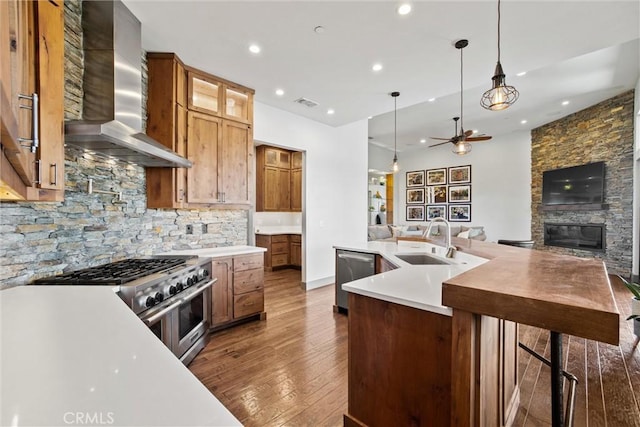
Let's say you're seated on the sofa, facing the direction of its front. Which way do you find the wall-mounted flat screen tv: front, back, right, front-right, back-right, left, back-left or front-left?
left

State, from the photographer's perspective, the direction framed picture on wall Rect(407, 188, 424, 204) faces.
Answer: facing the viewer

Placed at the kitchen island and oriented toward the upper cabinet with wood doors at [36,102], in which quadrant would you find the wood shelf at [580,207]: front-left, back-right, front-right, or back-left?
back-right

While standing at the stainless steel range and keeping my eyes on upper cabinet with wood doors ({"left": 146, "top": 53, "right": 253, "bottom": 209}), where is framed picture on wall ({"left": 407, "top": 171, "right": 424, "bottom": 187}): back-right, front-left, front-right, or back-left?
front-right

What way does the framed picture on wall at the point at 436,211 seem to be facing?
toward the camera

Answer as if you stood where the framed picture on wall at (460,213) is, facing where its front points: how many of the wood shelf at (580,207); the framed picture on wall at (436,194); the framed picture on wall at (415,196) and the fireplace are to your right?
2

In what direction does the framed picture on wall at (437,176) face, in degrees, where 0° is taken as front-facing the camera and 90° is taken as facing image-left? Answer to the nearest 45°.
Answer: approximately 0°

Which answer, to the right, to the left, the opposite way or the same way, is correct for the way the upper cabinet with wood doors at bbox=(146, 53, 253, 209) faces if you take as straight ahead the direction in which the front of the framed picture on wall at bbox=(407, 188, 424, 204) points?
to the left

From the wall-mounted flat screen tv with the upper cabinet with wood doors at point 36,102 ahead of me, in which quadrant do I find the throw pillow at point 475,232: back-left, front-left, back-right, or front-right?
front-right

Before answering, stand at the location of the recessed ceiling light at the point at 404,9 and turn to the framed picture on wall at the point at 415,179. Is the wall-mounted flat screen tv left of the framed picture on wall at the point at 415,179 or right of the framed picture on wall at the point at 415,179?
right

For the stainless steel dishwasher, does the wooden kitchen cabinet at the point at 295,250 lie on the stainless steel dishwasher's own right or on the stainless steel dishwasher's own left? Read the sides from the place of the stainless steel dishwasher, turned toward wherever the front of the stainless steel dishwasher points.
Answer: on the stainless steel dishwasher's own right

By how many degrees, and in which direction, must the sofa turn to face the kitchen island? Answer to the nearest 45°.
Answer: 0° — it already faces it

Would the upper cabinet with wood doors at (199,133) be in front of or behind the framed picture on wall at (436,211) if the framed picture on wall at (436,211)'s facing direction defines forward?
in front

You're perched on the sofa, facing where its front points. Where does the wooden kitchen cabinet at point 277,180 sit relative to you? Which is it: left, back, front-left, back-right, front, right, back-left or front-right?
front-right

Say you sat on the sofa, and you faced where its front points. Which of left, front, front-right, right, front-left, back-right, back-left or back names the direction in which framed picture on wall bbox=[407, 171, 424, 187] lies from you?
back

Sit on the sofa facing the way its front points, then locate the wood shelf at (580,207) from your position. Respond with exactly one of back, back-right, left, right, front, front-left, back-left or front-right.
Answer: left
